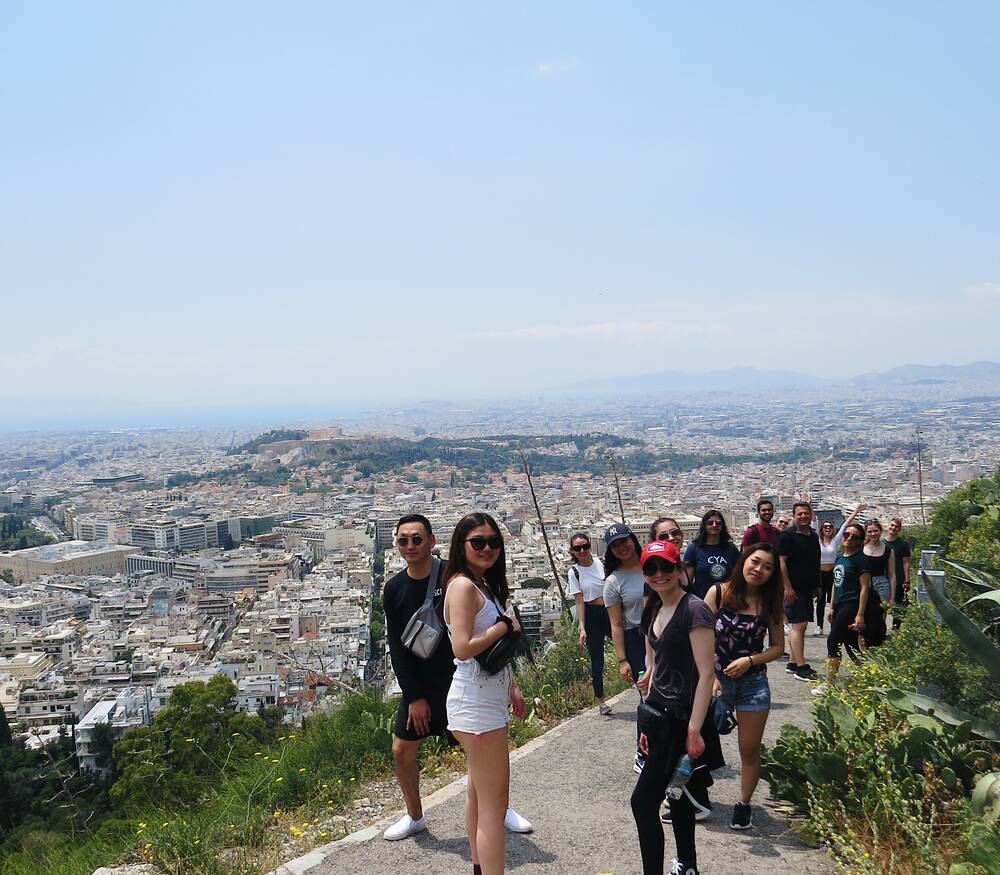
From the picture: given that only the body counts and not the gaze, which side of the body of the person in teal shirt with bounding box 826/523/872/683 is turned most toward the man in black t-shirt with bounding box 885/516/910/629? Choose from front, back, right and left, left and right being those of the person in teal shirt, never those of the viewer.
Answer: back

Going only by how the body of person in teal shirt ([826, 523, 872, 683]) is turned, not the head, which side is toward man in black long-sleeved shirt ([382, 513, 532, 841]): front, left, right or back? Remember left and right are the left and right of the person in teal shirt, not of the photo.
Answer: front

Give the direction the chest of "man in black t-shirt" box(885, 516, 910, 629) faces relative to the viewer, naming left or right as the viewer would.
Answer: facing the viewer and to the left of the viewer

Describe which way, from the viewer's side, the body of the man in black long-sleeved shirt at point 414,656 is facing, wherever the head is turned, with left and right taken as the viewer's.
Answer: facing the viewer

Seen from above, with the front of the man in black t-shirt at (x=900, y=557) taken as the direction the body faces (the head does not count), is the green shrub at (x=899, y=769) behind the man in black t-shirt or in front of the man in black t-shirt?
in front

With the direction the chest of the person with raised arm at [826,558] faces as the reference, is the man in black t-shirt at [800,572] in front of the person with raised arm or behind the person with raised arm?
in front

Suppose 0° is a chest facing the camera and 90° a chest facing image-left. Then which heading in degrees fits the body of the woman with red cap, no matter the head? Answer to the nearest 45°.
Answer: approximately 45°

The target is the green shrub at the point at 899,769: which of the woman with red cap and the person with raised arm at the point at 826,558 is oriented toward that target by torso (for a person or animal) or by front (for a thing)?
the person with raised arm
